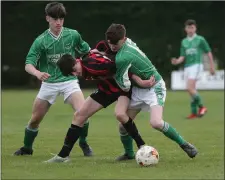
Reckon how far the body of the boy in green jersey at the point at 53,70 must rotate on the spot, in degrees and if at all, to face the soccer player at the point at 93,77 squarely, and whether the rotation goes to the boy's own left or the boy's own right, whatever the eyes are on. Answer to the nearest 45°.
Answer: approximately 45° to the boy's own left

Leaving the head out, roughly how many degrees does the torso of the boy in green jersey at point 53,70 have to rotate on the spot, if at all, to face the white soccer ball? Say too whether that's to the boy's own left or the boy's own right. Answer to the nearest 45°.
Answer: approximately 45° to the boy's own left

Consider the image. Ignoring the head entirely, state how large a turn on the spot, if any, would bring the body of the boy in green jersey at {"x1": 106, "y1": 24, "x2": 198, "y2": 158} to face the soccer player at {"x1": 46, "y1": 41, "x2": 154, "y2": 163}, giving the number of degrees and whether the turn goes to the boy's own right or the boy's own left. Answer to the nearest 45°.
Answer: approximately 45° to the boy's own right

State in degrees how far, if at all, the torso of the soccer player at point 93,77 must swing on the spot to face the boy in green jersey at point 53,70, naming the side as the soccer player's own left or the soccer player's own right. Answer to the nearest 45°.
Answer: approximately 45° to the soccer player's own right

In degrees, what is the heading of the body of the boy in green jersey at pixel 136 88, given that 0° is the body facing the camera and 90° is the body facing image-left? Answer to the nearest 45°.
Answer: approximately 45°

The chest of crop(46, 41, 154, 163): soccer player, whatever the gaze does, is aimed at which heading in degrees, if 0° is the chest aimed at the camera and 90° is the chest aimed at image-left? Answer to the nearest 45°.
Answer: approximately 90°

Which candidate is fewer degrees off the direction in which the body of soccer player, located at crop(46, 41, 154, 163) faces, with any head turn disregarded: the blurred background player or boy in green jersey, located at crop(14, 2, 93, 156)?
the boy in green jersey

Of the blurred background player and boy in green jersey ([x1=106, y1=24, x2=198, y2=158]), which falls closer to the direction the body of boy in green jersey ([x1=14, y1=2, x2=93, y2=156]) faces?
the boy in green jersey

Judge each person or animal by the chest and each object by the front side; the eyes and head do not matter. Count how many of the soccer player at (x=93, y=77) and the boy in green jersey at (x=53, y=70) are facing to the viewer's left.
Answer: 1
